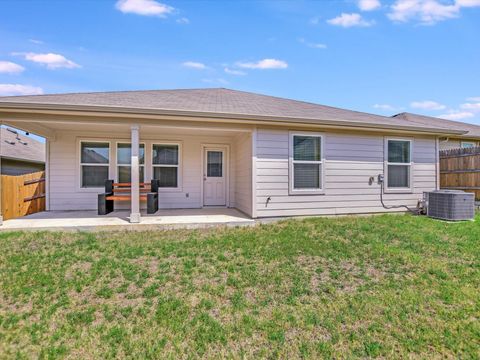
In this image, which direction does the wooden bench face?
toward the camera

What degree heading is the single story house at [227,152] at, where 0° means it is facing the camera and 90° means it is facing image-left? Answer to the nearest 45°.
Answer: approximately 180°

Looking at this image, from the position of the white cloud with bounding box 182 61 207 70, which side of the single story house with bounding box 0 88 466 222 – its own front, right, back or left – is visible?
front

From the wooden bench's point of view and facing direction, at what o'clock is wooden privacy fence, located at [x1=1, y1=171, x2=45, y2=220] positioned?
The wooden privacy fence is roughly at 4 o'clock from the wooden bench.

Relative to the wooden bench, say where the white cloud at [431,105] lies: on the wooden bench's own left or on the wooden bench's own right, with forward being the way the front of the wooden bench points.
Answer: on the wooden bench's own left

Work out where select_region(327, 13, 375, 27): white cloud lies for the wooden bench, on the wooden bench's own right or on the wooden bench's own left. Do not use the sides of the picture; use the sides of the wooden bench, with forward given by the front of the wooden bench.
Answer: on the wooden bench's own left

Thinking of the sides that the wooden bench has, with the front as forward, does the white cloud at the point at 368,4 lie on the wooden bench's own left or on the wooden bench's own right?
on the wooden bench's own left

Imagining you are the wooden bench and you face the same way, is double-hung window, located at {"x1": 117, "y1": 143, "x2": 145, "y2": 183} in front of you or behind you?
behind
